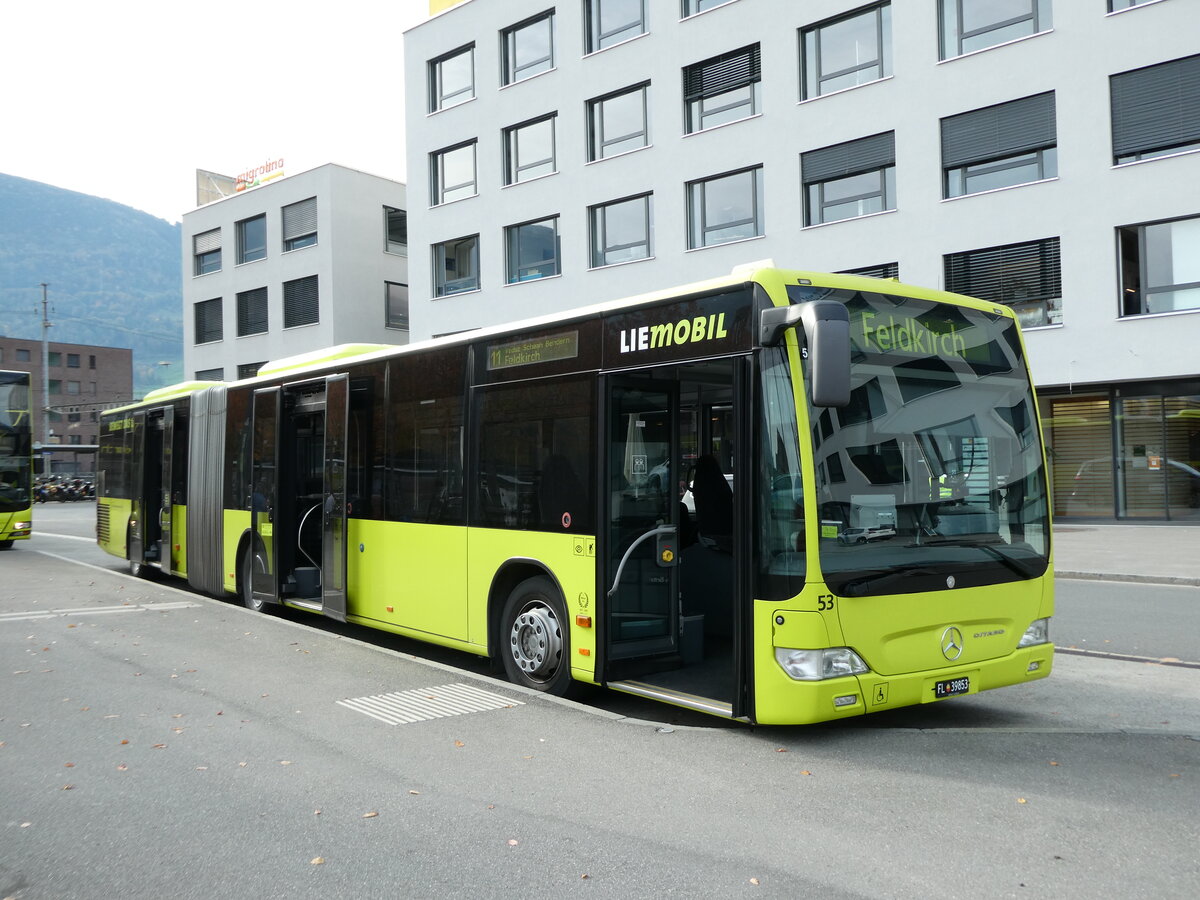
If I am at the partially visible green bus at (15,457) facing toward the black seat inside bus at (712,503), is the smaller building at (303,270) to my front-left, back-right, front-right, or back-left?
back-left

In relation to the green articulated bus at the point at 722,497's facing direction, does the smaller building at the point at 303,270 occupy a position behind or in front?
behind

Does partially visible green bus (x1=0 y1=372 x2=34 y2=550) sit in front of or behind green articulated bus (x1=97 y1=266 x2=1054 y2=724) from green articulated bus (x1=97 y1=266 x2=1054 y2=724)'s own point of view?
behind

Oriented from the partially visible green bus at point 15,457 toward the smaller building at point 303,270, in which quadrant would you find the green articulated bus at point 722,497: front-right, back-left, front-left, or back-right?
back-right

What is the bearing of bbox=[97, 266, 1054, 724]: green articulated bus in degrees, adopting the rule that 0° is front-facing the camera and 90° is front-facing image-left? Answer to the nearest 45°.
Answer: approximately 315°

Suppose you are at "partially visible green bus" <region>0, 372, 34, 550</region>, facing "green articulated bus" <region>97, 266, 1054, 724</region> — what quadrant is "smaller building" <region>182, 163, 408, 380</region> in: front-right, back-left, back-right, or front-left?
back-left
